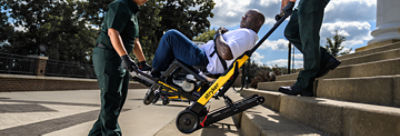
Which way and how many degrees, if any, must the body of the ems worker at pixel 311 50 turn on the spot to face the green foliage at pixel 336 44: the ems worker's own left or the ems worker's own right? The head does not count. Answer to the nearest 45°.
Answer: approximately 90° to the ems worker's own right

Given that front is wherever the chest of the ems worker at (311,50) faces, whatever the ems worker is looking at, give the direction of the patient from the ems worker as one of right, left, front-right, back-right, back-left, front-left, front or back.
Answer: front-left

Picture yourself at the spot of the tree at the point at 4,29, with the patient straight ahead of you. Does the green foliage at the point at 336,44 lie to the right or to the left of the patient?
left

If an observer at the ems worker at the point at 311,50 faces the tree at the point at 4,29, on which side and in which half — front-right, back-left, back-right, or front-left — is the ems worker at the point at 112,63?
front-left

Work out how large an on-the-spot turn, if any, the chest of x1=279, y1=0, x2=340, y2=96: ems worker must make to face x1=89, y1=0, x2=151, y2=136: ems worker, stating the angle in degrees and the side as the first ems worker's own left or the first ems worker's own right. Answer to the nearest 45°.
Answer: approximately 45° to the first ems worker's own left

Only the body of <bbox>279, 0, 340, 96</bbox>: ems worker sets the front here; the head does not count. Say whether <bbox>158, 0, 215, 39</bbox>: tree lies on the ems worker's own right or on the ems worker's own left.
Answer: on the ems worker's own right

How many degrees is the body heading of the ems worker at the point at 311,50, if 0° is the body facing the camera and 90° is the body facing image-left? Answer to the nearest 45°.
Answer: approximately 90°

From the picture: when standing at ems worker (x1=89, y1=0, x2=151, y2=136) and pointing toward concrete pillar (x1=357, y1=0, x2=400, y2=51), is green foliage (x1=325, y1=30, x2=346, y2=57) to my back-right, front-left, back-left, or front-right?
front-left

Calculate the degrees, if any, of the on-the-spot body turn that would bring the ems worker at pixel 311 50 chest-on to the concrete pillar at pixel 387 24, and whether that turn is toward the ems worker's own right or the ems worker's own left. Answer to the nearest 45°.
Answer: approximately 135° to the ems worker's own right

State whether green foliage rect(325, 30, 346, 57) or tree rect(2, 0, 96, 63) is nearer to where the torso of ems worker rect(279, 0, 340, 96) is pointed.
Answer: the tree

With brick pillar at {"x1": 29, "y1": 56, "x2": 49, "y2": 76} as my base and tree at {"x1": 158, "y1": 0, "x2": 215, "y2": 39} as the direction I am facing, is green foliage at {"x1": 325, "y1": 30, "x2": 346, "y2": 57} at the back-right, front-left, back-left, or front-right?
front-right
